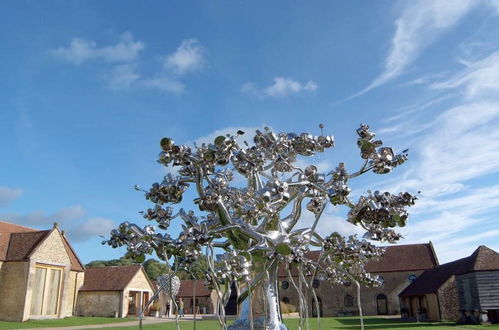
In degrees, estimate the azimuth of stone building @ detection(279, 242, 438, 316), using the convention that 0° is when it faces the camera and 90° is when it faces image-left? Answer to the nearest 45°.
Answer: approximately 0°

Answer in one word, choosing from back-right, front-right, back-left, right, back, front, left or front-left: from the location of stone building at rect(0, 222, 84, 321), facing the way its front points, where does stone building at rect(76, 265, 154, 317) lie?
left

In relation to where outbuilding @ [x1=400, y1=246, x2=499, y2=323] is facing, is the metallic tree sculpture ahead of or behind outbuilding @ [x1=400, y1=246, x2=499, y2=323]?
ahead

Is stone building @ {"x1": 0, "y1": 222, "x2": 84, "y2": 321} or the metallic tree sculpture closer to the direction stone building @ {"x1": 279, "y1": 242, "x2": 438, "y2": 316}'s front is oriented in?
the metallic tree sculpture

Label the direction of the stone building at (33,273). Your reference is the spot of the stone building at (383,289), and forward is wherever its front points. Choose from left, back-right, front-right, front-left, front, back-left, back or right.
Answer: front-right

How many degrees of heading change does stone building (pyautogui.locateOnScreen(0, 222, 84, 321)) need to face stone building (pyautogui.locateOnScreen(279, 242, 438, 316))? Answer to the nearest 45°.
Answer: approximately 45° to its left

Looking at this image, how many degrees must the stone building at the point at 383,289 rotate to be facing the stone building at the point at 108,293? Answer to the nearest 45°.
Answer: approximately 45° to its right

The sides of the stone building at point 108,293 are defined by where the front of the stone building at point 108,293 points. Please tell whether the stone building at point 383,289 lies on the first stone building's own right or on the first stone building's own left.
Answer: on the first stone building's own left

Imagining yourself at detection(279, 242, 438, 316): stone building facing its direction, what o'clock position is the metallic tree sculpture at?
The metallic tree sculpture is roughly at 12 o'clock from the stone building.

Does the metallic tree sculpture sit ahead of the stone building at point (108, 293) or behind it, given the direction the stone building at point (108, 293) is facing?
ahead

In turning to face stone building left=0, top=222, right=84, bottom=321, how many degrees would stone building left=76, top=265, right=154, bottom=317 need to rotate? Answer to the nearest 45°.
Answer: approximately 90° to its right
